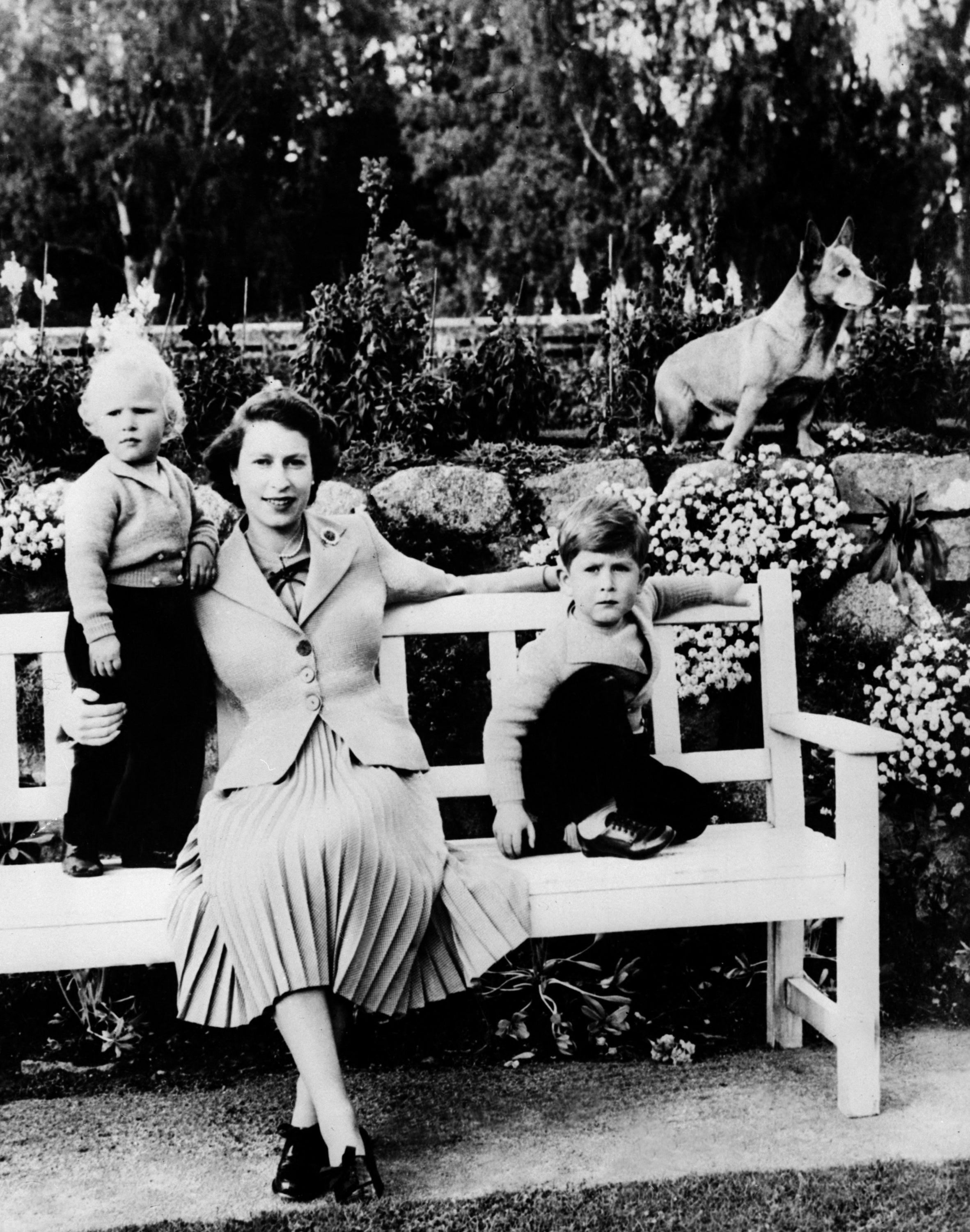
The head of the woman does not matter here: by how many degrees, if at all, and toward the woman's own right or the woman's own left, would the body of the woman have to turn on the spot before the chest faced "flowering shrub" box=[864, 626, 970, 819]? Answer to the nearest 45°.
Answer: approximately 135° to the woman's own left

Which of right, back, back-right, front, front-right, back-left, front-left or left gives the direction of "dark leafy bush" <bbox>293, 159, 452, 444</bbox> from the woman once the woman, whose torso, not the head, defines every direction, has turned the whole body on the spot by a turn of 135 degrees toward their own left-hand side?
front-left

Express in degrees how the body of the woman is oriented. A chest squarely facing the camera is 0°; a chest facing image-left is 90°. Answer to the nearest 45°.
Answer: approximately 0°

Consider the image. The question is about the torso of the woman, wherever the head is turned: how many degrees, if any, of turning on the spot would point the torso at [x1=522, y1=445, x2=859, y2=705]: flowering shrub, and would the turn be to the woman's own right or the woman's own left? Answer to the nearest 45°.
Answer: approximately 135° to the woman's own left

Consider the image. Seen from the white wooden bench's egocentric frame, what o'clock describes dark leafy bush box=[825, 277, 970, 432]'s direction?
The dark leafy bush is roughly at 7 o'clock from the white wooden bench.

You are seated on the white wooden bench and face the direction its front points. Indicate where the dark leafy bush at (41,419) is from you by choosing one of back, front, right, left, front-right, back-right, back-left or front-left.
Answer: back-right

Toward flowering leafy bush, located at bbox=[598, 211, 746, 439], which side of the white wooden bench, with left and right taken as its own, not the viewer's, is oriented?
back

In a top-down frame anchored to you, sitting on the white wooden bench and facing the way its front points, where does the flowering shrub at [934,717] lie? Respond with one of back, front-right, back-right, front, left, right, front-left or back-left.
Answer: back-left
